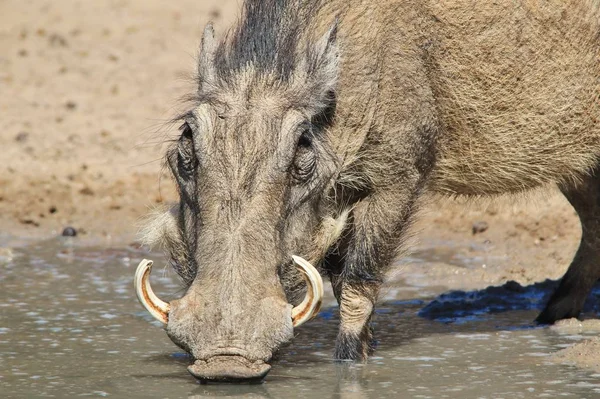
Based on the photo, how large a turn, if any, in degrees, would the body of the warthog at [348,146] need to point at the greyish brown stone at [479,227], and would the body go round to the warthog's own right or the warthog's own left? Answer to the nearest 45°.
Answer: approximately 135° to the warthog's own right

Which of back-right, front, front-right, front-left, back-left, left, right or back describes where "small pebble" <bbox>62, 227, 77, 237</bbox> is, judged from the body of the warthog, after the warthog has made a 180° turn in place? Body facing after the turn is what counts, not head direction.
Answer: left
